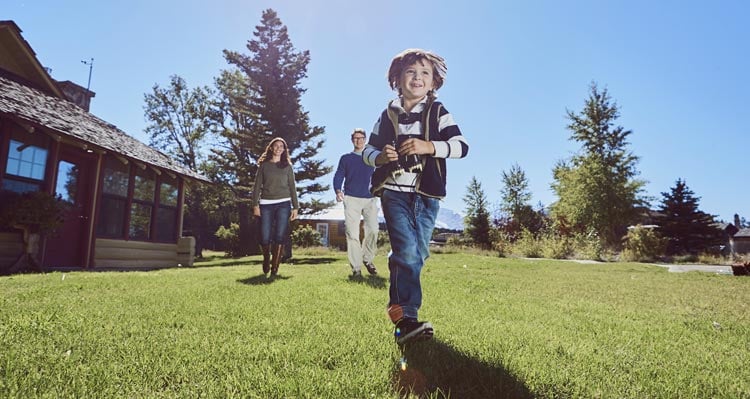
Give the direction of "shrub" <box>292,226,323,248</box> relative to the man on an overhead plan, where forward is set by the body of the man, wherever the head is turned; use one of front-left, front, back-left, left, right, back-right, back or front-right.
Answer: back

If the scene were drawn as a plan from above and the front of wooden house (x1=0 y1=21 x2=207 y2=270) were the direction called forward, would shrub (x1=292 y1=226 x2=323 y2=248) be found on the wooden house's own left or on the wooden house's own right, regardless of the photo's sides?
on the wooden house's own left

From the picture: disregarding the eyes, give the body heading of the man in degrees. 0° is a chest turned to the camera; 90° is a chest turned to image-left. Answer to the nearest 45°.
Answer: approximately 0°

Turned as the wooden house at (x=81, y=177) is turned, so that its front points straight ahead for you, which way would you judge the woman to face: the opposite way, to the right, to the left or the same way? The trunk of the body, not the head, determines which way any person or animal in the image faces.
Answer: to the right

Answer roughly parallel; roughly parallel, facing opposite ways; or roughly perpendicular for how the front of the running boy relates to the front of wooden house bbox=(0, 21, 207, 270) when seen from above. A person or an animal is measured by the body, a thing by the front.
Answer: roughly perpendicular

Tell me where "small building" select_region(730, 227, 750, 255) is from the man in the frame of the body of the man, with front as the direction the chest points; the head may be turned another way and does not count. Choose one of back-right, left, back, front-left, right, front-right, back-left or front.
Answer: back-left

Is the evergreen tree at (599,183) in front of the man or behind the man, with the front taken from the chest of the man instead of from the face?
behind
